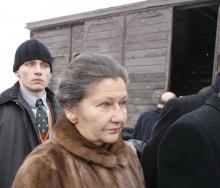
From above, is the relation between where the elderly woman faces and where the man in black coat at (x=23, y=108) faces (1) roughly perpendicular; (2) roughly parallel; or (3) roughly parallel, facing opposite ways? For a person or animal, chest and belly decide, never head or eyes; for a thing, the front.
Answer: roughly parallel

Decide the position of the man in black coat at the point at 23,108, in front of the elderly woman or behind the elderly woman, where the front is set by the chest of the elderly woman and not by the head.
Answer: behind

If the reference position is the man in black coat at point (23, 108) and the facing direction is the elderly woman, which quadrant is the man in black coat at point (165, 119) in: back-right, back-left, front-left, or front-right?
front-left

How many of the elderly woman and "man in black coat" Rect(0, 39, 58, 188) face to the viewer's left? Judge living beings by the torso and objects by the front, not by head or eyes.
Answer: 0

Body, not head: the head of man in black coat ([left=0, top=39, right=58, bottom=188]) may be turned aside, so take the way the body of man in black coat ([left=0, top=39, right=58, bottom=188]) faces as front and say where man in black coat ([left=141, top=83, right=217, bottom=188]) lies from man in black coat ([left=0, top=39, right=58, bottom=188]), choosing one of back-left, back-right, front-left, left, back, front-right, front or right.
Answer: front

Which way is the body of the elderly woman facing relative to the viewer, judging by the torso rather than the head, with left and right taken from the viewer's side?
facing the viewer and to the right of the viewer

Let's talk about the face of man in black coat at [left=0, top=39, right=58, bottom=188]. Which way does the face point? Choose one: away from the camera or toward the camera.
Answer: toward the camera
